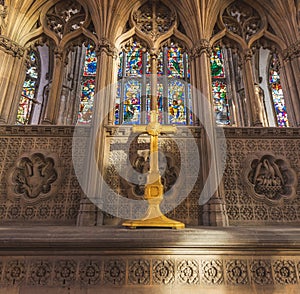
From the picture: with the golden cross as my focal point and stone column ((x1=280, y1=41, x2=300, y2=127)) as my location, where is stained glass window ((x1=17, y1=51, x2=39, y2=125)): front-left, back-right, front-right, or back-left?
front-right

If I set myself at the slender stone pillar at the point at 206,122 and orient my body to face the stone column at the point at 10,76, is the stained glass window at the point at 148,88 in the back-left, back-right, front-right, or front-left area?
front-right

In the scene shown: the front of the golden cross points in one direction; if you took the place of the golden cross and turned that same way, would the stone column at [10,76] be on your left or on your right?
on your right

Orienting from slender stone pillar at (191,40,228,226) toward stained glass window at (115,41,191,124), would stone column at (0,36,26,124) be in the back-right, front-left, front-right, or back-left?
front-left

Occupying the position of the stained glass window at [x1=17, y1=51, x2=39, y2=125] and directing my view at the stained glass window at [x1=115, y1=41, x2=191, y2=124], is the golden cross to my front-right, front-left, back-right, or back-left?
front-right

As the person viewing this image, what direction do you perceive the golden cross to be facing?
facing the viewer

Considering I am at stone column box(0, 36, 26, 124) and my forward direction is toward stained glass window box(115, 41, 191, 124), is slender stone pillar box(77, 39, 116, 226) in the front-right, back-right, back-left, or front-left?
front-right
